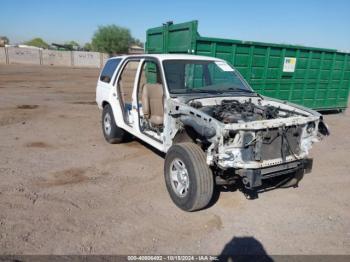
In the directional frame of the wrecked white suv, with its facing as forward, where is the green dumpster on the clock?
The green dumpster is roughly at 8 o'clock from the wrecked white suv.

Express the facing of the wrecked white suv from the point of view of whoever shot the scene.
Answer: facing the viewer and to the right of the viewer
